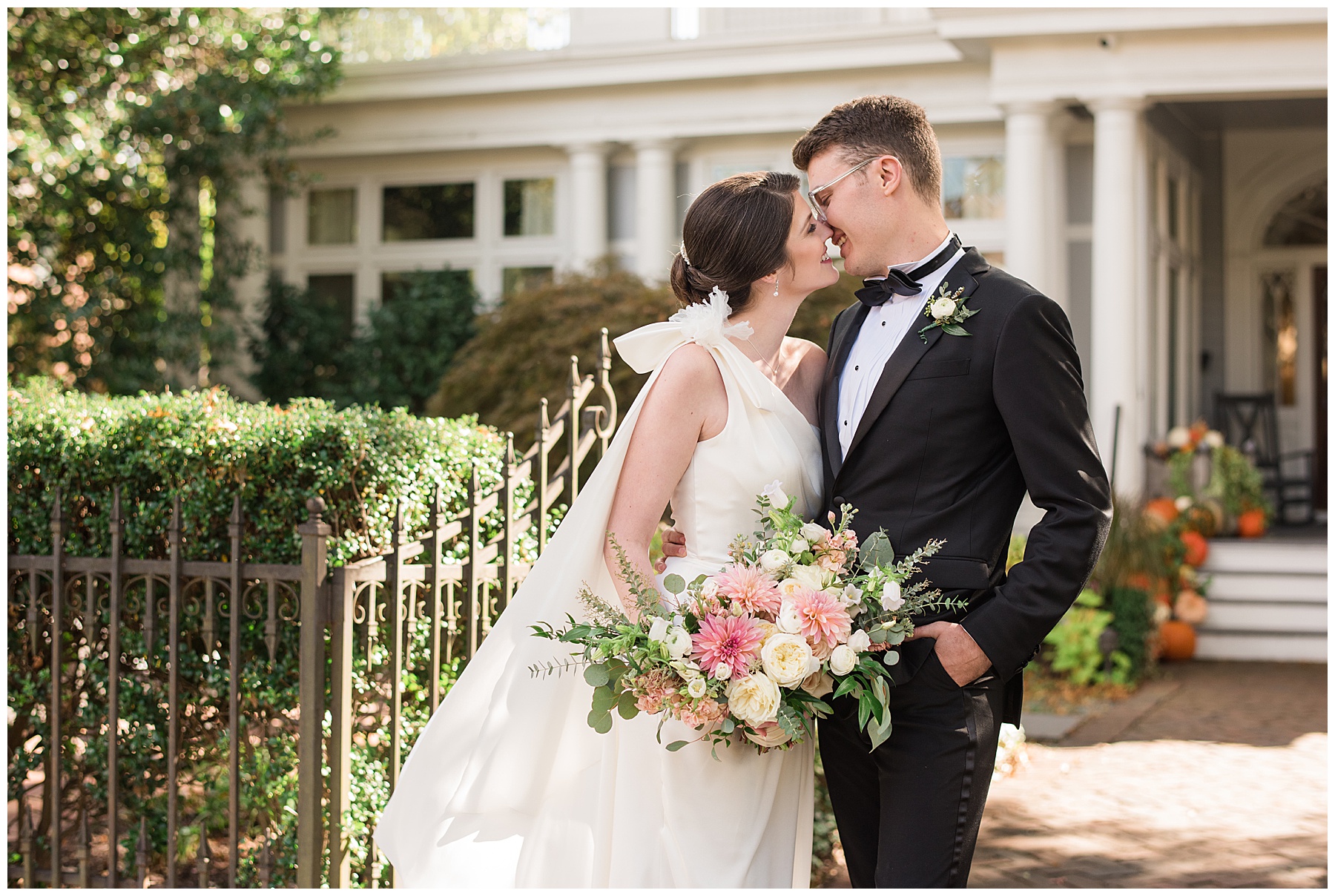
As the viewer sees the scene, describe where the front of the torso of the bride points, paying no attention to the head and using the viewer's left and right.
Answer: facing the viewer and to the right of the viewer

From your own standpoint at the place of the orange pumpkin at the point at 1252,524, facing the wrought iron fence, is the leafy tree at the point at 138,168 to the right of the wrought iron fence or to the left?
right

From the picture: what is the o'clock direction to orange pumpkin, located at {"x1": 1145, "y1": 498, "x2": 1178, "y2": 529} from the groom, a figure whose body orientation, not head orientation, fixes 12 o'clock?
The orange pumpkin is roughly at 5 o'clock from the groom.

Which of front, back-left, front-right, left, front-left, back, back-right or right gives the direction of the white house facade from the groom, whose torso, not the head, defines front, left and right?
back-right

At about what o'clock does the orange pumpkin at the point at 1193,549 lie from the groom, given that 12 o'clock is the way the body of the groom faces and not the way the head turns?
The orange pumpkin is roughly at 5 o'clock from the groom.

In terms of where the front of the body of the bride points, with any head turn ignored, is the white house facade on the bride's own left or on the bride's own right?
on the bride's own left

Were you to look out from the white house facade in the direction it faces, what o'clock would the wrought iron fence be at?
The wrought iron fence is roughly at 1 o'clock from the white house facade.

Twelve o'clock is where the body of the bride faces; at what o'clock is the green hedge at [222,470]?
The green hedge is roughly at 6 o'clock from the bride.

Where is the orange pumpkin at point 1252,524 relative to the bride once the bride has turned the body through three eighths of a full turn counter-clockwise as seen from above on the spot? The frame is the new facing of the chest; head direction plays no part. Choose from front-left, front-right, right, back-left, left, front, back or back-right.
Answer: front-right

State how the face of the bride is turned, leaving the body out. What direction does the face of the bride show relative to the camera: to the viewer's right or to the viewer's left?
to the viewer's right

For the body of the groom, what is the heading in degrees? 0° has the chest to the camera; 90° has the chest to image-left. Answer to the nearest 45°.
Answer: approximately 45°

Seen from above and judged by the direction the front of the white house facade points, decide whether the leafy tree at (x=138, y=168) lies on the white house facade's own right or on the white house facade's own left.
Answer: on the white house facade's own right

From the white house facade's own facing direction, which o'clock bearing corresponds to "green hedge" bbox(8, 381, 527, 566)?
The green hedge is roughly at 1 o'clock from the white house facade.
